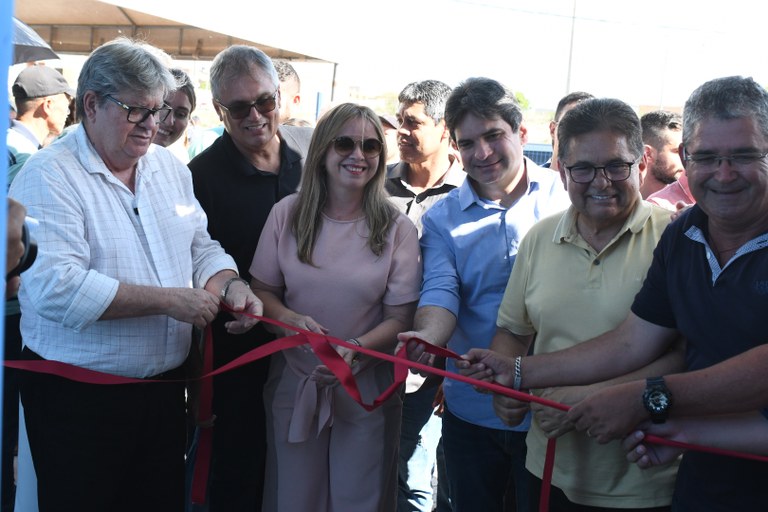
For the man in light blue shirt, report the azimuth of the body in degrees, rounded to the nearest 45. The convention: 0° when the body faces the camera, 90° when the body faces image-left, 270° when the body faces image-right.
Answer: approximately 0°

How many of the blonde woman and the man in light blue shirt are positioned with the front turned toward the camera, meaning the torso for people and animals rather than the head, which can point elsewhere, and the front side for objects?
2

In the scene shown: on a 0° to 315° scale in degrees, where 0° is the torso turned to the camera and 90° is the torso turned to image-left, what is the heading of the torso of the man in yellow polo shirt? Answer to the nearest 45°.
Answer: approximately 0°

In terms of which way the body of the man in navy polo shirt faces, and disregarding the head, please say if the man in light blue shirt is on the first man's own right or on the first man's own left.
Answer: on the first man's own right

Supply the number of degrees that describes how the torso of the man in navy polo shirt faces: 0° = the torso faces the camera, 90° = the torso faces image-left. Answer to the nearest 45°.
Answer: approximately 45°

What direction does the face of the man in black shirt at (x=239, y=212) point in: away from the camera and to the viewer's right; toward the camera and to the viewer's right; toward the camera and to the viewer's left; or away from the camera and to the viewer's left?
toward the camera and to the viewer's right

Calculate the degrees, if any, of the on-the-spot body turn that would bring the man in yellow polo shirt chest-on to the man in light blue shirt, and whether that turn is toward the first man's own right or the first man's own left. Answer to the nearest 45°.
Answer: approximately 135° to the first man's own right

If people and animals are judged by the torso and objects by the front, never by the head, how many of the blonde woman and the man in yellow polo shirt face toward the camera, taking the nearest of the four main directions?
2
